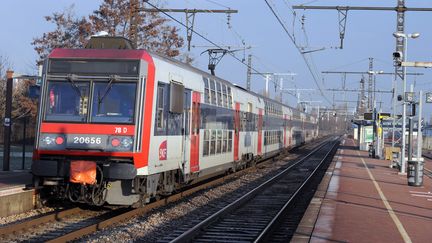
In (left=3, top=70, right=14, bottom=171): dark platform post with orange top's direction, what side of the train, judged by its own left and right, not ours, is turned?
right

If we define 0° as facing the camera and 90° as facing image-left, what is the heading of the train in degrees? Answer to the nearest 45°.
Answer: approximately 45°

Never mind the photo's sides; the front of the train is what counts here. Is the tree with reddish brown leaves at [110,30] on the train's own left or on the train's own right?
on the train's own right

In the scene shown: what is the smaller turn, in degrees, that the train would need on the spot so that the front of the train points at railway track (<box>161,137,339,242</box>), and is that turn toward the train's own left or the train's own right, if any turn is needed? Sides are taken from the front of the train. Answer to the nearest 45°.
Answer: approximately 135° to the train's own left
